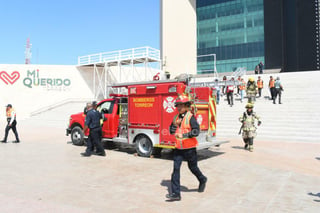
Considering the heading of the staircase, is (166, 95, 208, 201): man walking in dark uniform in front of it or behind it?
in front

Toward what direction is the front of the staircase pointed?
toward the camera

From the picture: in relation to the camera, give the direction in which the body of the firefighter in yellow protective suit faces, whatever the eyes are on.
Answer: toward the camera

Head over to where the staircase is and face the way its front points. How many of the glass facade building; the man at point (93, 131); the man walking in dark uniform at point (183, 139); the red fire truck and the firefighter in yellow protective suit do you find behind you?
1

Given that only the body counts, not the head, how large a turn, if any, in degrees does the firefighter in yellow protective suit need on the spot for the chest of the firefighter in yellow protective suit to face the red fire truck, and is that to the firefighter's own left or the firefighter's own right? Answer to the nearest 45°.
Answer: approximately 45° to the firefighter's own right

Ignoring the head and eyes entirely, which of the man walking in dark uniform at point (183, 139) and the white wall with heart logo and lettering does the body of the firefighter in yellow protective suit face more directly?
the man walking in dark uniform

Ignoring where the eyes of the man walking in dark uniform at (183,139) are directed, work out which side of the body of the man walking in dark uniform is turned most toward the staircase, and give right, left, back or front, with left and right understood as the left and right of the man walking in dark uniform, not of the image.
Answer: back

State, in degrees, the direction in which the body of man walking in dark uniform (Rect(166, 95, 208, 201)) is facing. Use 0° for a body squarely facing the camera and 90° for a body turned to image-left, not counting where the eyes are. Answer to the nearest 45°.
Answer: approximately 45°

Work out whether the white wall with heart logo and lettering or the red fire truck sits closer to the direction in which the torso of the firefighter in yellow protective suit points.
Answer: the red fire truck

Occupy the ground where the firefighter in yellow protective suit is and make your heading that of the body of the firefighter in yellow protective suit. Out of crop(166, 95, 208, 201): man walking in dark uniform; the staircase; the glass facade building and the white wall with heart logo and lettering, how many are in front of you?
1

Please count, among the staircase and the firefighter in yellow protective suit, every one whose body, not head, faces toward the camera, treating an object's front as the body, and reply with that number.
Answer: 2

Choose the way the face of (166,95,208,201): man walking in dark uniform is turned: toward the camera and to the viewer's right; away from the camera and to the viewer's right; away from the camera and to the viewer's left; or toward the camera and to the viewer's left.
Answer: toward the camera and to the viewer's left

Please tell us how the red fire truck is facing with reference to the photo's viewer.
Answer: facing away from the viewer and to the left of the viewer
